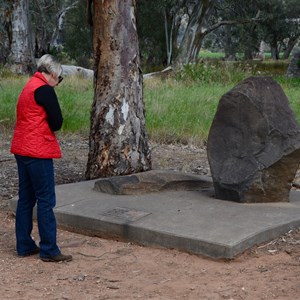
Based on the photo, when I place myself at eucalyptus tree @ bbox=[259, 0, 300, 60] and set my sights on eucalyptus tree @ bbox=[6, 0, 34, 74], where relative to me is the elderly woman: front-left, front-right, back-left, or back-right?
front-left

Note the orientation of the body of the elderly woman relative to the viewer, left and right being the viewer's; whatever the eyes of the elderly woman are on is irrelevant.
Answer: facing away from the viewer and to the right of the viewer

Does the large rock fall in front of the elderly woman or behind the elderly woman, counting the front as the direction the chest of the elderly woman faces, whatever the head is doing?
in front

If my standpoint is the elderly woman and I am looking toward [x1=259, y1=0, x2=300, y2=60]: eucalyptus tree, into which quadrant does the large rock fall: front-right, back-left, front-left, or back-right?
front-right

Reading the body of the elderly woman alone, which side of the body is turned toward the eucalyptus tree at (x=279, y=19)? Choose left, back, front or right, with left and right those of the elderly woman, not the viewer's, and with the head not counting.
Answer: front

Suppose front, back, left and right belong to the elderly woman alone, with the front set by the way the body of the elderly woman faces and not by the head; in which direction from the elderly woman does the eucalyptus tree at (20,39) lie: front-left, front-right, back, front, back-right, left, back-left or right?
front-left

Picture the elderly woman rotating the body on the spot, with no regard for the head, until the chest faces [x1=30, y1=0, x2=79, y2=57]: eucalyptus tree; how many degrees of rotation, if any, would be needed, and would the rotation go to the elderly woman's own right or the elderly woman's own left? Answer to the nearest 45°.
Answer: approximately 45° to the elderly woman's own left

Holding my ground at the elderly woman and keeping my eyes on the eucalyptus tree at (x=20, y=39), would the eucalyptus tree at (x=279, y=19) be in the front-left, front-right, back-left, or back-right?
front-right
